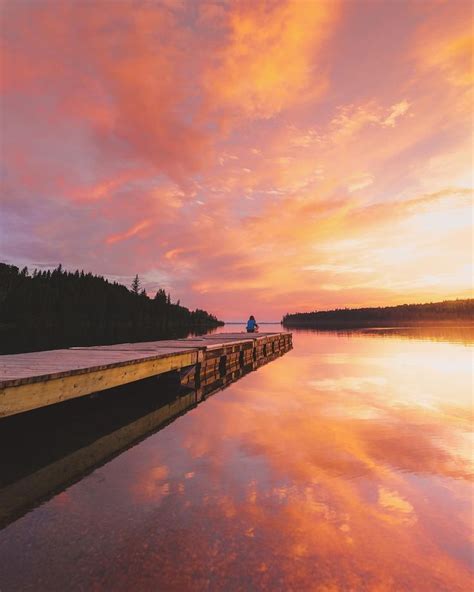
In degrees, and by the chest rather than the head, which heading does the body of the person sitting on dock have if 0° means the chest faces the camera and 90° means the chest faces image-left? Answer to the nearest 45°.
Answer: approximately 180°
